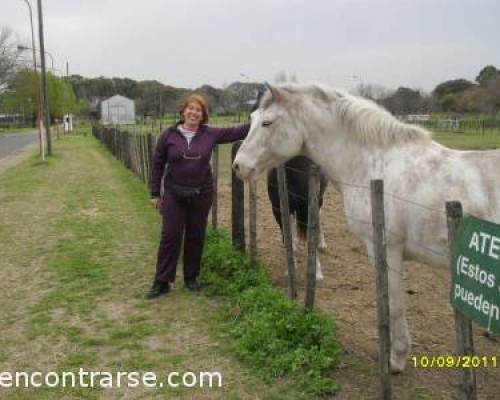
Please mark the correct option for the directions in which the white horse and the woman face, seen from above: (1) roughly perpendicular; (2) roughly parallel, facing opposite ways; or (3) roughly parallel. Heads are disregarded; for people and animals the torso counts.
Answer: roughly perpendicular

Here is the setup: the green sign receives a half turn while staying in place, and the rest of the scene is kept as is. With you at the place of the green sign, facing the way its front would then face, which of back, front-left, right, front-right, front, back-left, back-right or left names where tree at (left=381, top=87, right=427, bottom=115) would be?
front-left

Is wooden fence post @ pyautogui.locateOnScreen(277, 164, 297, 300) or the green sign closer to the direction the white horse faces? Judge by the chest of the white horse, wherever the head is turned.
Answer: the wooden fence post

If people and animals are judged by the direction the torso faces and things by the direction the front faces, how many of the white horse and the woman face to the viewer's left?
1

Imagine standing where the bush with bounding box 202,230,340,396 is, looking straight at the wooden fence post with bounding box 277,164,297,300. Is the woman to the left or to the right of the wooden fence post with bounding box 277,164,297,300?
left

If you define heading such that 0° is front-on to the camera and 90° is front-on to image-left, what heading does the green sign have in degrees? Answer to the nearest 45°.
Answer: approximately 45°

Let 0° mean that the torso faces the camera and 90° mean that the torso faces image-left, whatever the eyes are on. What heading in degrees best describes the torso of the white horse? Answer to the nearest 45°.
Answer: approximately 90°

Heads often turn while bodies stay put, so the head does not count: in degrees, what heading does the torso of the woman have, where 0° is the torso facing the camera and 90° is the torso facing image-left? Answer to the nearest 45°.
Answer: approximately 0°

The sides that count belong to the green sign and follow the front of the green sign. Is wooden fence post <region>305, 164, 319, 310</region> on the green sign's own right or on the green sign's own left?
on the green sign's own right

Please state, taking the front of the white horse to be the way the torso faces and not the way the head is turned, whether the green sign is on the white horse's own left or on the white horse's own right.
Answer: on the white horse's own left
